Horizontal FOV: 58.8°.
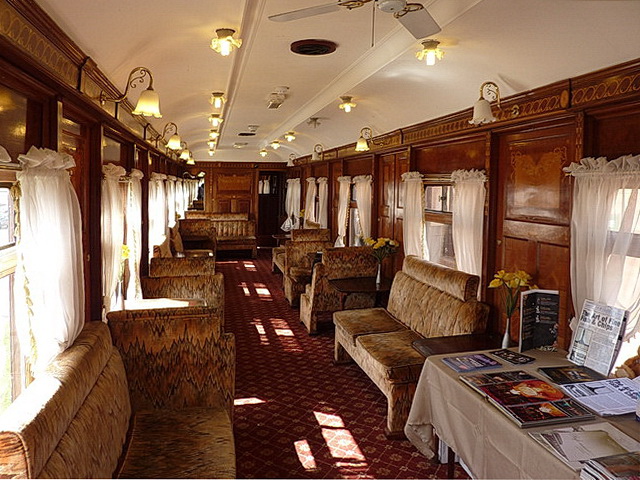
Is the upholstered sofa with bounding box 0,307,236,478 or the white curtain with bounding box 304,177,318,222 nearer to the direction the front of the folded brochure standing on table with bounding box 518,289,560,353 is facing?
the upholstered sofa

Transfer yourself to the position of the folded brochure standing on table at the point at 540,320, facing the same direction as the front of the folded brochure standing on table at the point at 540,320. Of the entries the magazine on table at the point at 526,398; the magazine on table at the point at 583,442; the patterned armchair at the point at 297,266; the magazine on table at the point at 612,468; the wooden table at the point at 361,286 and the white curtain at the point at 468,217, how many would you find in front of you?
3

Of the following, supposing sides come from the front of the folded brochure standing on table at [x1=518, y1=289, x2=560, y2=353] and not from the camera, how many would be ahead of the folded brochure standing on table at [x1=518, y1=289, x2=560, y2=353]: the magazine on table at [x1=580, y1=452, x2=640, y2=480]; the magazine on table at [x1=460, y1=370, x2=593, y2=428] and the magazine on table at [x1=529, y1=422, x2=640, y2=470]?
3

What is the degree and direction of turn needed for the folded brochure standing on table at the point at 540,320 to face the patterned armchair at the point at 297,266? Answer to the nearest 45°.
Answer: approximately 135° to its right

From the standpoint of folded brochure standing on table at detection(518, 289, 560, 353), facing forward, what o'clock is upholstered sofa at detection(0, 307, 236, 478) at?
The upholstered sofa is roughly at 2 o'clock from the folded brochure standing on table.

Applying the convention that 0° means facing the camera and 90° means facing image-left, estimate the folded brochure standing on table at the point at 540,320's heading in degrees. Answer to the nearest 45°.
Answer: approximately 0°

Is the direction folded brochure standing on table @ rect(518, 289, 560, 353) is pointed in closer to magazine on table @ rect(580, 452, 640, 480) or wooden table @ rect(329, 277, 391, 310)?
the magazine on table

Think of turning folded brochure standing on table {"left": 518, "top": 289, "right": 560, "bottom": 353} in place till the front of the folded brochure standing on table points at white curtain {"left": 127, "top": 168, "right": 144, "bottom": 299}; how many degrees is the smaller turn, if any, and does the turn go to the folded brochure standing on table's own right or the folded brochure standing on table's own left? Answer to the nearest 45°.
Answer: approximately 90° to the folded brochure standing on table's own right

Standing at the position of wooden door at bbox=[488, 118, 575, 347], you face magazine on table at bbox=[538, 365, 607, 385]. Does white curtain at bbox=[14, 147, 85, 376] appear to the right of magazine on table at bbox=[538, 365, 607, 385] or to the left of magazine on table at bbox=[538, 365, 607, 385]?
right

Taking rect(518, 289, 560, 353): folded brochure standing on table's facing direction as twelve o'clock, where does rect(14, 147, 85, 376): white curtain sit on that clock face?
The white curtain is roughly at 2 o'clock from the folded brochure standing on table.

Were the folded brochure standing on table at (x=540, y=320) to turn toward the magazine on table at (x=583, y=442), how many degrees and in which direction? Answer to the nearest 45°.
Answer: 0° — it already faces it

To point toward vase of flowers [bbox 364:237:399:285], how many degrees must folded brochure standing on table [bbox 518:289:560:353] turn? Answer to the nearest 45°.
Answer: approximately 135° to its right

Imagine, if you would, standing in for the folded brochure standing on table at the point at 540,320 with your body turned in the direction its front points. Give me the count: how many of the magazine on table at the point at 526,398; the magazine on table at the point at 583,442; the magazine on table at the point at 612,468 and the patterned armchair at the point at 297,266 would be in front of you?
3

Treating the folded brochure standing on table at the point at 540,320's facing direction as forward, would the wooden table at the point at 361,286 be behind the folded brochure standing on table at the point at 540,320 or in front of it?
behind
